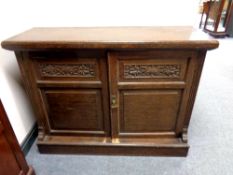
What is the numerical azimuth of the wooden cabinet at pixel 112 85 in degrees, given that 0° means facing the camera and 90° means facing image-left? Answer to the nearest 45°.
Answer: approximately 0°
